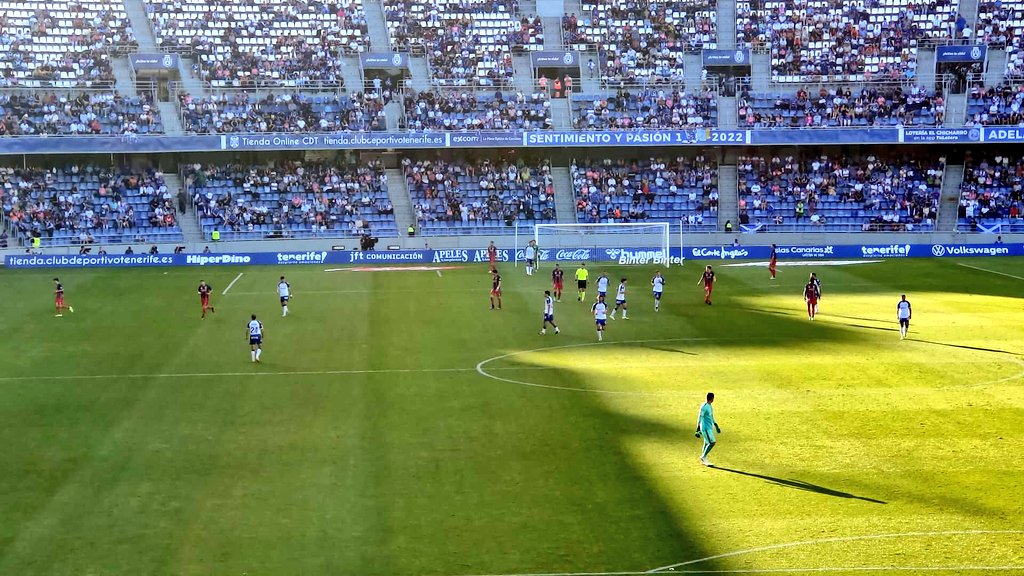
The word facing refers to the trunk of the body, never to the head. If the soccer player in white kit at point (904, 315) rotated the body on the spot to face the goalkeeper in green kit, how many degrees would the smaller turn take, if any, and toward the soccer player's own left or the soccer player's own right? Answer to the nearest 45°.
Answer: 0° — they already face them

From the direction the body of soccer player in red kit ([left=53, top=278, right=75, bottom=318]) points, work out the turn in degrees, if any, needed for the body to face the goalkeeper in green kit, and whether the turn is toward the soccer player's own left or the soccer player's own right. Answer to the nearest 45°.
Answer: approximately 135° to the soccer player's own left

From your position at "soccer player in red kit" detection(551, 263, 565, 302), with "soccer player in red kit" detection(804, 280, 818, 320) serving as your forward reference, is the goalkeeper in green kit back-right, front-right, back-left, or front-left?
front-right

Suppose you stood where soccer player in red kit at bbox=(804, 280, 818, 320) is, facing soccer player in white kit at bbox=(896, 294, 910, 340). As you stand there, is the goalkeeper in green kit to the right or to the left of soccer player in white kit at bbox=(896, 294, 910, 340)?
right

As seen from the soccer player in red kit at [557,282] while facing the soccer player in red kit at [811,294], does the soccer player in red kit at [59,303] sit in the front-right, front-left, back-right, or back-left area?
back-right

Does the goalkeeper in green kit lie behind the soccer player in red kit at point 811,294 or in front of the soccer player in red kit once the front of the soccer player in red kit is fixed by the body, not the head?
in front

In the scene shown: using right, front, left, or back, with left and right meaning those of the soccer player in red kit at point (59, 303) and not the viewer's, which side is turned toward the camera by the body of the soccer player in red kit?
right

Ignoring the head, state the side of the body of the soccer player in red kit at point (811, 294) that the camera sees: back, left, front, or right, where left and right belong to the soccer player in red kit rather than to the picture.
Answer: front

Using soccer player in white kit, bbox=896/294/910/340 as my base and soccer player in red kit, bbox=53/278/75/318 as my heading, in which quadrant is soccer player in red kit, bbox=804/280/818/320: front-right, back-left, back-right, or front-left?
front-right
